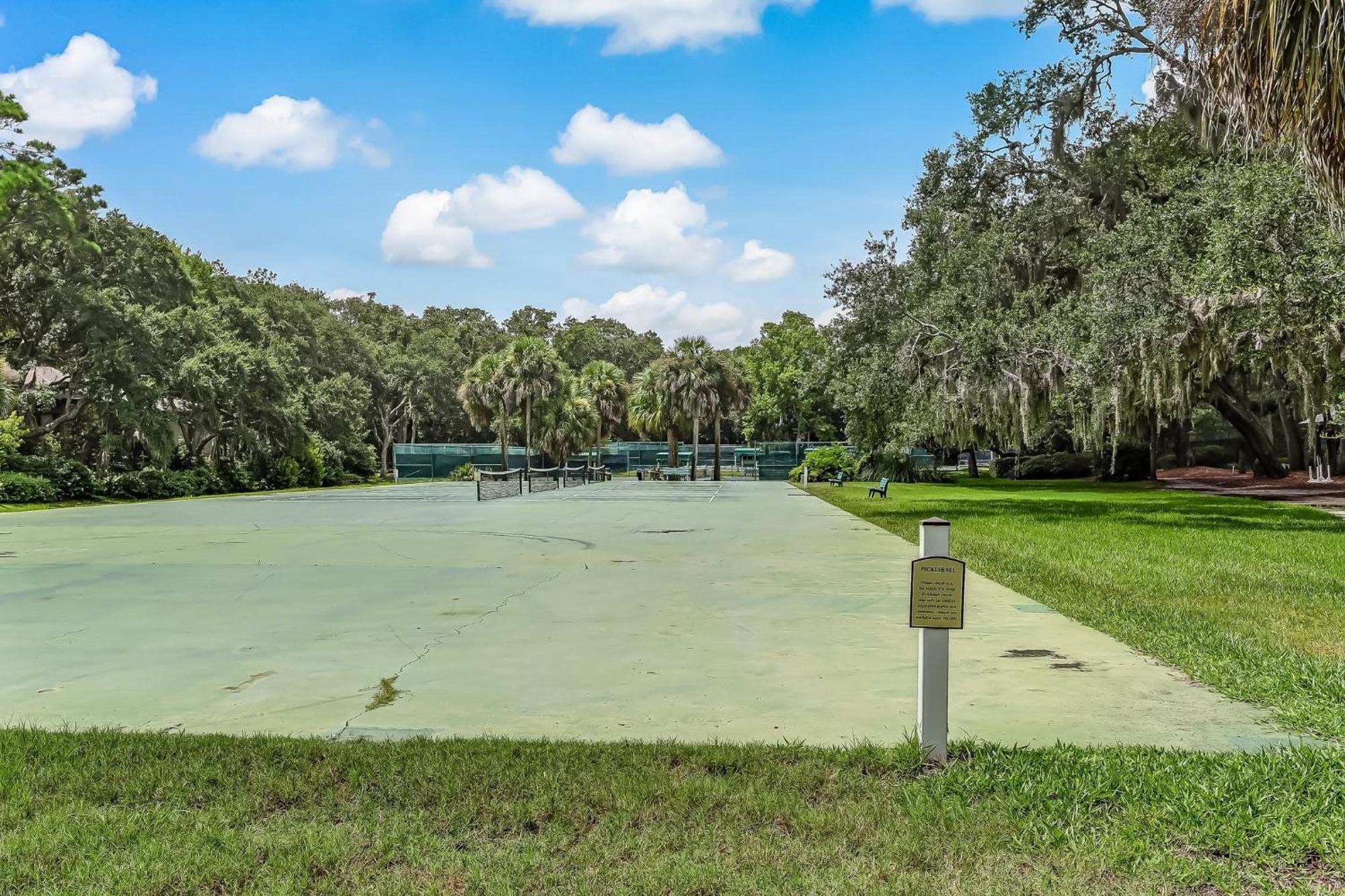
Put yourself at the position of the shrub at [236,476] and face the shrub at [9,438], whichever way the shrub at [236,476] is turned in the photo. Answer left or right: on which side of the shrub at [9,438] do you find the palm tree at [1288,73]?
left

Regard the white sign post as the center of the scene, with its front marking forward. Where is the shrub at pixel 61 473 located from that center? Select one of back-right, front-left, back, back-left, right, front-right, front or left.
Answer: back-right

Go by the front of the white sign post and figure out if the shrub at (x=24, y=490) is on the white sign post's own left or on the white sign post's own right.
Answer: on the white sign post's own right

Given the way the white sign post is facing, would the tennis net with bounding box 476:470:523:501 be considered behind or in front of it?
behind

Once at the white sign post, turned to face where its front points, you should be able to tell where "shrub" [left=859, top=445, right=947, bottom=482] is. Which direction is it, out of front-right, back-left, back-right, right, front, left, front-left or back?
back

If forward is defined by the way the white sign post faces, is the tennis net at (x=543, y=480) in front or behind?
behind

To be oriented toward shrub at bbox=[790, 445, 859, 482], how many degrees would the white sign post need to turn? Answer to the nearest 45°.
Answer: approximately 180°

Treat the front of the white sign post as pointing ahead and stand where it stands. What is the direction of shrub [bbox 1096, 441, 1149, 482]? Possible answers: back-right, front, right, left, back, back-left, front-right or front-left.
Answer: back

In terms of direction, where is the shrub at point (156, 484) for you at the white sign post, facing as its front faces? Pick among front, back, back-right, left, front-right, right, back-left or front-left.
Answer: back-right

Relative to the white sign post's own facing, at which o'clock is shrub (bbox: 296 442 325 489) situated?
The shrub is roughly at 5 o'clock from the white sign post.

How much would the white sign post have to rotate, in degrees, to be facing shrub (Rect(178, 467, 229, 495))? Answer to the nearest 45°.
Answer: approximately 135° to its right

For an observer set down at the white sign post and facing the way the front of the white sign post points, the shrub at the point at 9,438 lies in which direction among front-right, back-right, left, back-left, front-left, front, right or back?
back-right
